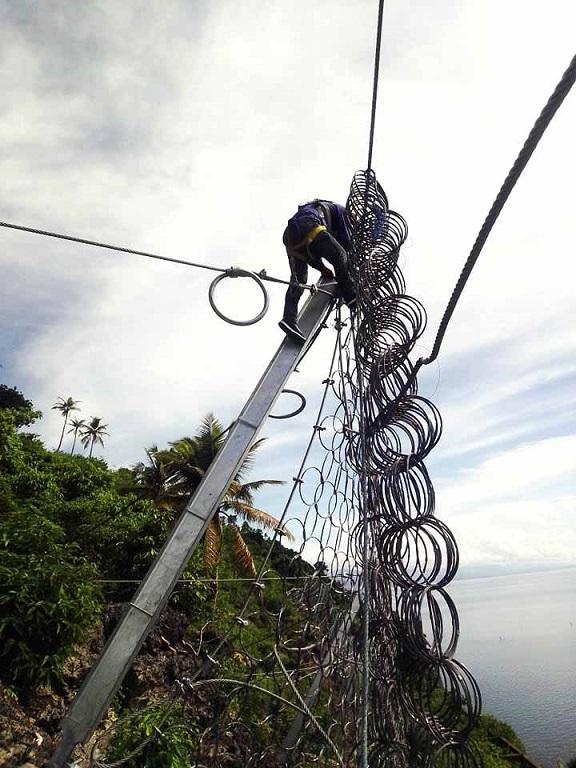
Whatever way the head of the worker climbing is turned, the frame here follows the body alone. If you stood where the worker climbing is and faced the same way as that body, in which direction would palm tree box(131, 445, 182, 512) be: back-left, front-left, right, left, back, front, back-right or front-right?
front-left

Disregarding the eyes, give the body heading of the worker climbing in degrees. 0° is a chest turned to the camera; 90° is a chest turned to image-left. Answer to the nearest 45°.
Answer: approximately 225°
